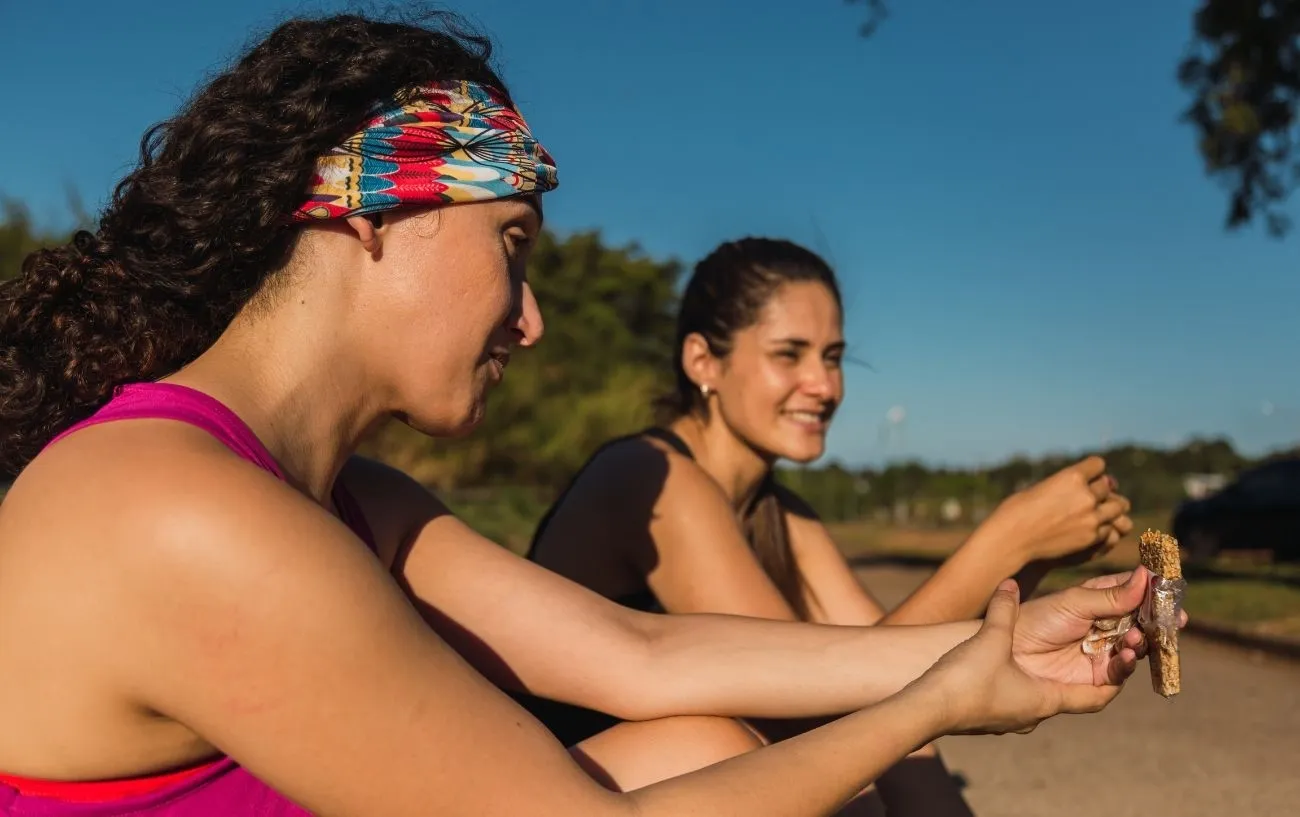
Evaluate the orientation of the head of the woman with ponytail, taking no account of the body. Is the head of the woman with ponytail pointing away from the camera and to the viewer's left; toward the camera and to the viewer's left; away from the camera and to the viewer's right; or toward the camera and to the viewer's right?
toward the camera and to the viewer's right

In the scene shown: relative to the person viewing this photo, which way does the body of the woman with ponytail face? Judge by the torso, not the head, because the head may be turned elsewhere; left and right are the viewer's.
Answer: facing the viewer and to the right of the viewer

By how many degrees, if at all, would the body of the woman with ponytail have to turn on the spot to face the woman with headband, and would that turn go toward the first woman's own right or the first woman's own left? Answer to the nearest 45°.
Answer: approximately 45° to the first woman's own right

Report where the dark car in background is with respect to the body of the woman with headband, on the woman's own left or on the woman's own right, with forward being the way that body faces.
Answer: on the woman's own left

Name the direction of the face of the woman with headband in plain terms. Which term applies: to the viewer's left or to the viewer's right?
to the viewer's right

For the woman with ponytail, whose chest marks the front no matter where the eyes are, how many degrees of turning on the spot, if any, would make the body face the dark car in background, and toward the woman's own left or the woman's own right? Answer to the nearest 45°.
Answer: approximately 135° to the woman's own left

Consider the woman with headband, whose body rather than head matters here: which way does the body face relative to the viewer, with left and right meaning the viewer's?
facing to the right of the viewer
